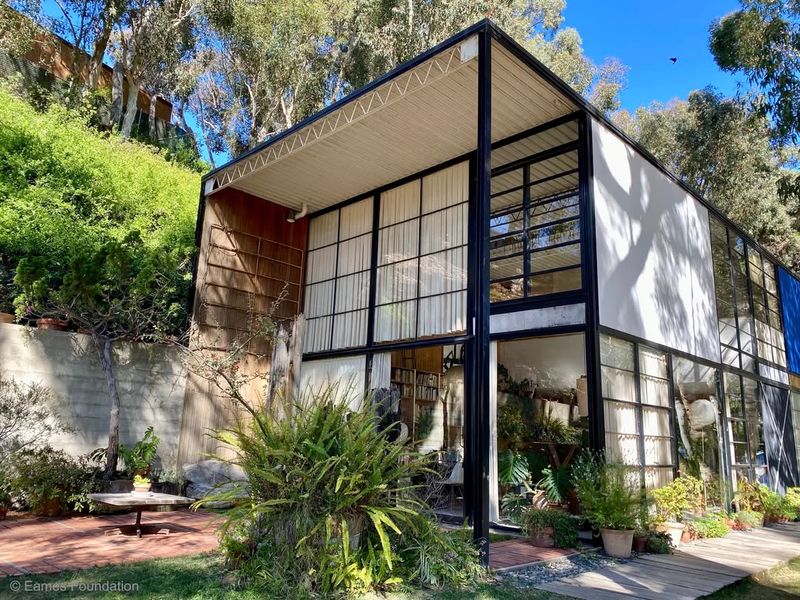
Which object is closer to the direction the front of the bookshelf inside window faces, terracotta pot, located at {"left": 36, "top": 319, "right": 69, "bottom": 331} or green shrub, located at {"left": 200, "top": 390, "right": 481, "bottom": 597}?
the green shrub
